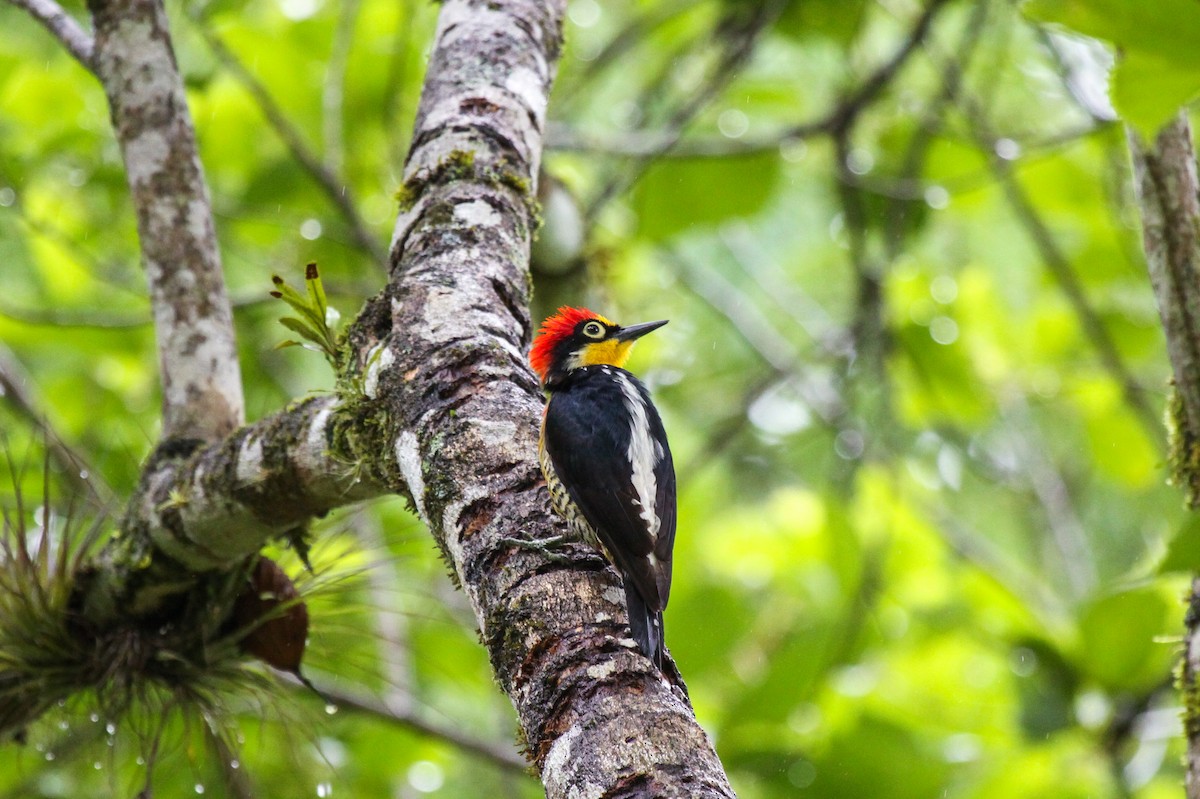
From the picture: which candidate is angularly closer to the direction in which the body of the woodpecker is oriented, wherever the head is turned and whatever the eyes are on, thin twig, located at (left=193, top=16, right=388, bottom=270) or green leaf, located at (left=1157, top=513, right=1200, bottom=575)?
the thin twig

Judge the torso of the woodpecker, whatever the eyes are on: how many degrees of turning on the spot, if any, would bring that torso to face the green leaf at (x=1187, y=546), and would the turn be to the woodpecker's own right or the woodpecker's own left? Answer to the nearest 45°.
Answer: approximately 135° to the woodpecker's own right

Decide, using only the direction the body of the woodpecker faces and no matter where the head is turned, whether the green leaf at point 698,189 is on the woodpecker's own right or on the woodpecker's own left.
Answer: on the woodpecker's own right

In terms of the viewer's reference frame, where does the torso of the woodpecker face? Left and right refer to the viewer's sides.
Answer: facing away from the viewer and to the left of the viewer

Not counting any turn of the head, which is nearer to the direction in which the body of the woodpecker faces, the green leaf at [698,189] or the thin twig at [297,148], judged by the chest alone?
the thin twig

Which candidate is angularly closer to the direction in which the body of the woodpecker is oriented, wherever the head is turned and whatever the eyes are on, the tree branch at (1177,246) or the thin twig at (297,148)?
the thin twig

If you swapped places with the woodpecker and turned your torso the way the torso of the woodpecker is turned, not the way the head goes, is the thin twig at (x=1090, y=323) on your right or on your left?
on your right
